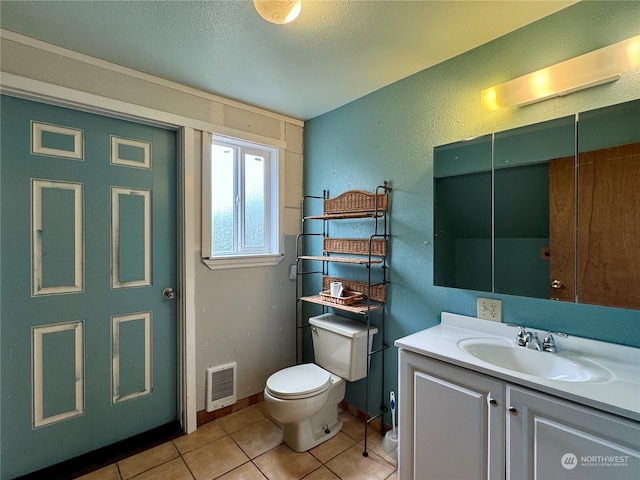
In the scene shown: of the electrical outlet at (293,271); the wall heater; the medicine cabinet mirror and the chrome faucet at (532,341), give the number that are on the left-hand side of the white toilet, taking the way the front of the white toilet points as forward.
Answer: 2

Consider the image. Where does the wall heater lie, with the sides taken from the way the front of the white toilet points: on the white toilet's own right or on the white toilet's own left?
on the white toilet's own right

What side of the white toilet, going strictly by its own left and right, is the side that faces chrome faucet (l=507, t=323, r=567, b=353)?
left

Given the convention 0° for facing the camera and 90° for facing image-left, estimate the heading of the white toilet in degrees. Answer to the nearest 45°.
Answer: approximately 45°

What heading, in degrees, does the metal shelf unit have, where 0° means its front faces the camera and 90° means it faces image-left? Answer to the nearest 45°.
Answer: approximately 45°

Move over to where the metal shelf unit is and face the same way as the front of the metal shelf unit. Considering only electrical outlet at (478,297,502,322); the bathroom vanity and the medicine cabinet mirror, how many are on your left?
3

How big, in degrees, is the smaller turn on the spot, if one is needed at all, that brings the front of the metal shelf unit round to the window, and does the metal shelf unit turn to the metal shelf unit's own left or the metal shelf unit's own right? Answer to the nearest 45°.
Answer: approximately 45° to the metal shelf unit's own right

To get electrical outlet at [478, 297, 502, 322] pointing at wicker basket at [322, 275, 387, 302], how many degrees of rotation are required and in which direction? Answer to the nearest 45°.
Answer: approximately 90° to its right
